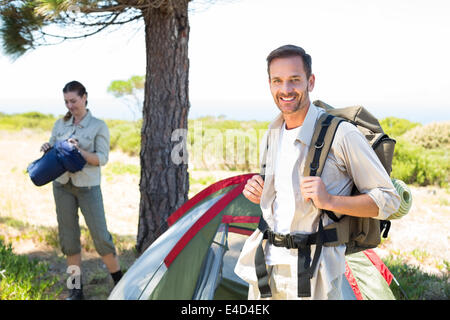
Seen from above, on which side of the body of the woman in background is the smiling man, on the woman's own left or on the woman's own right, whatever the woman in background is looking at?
on the woman's own left

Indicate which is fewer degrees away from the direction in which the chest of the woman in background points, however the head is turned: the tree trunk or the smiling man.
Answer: the smiling man

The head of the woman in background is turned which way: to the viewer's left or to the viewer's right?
to the viewer's left

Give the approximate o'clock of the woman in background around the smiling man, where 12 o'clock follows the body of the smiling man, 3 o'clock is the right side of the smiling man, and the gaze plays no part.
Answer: The woman in background is roughly at 3 o'clock from the smiling man.

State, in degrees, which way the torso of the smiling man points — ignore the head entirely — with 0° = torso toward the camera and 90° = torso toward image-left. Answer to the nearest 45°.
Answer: approximately 45°

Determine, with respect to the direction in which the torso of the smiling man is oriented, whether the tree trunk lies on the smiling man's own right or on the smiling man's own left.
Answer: on the smiling man's own right
